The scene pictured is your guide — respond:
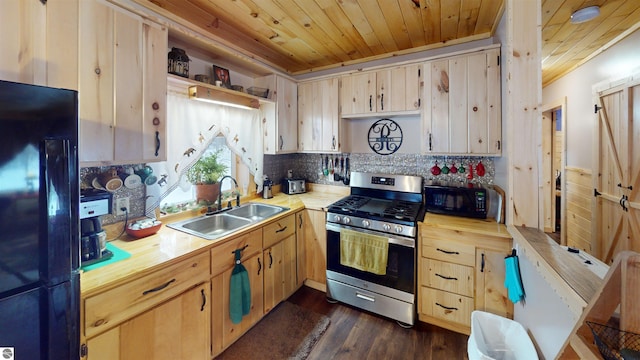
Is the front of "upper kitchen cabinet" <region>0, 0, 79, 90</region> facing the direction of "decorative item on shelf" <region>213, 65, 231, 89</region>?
no

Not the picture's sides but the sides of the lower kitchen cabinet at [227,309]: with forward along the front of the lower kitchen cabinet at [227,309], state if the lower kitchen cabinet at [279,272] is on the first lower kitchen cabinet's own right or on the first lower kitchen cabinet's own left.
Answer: on the first lower kitchen cabinet's own left

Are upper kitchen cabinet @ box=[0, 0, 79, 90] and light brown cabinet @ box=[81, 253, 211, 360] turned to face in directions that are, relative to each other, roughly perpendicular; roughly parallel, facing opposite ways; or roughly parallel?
roughly parallel

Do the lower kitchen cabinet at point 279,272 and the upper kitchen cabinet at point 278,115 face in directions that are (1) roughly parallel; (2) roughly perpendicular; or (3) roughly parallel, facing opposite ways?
roughly parallel

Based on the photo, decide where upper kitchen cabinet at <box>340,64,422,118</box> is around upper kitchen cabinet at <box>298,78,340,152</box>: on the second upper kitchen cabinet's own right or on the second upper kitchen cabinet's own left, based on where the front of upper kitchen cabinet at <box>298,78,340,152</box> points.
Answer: on the second upper kitchen cabinet's own left

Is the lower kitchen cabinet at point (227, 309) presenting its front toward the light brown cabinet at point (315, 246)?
no

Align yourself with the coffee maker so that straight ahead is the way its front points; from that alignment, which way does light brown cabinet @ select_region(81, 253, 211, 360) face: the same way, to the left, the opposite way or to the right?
the same way

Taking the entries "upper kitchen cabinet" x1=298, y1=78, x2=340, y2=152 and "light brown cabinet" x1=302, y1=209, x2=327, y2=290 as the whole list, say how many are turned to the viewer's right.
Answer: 0

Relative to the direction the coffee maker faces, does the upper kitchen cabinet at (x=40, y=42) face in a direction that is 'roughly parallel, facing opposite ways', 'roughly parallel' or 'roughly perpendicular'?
roughly parallel

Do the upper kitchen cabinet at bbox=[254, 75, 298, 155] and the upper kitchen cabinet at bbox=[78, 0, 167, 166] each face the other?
no

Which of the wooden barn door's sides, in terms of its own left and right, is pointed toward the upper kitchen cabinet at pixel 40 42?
front

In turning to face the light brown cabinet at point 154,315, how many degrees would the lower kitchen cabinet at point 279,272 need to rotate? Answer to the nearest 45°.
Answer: approximately 90° to its right

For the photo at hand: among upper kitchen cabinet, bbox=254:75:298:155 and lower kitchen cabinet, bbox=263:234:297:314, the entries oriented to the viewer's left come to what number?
0
